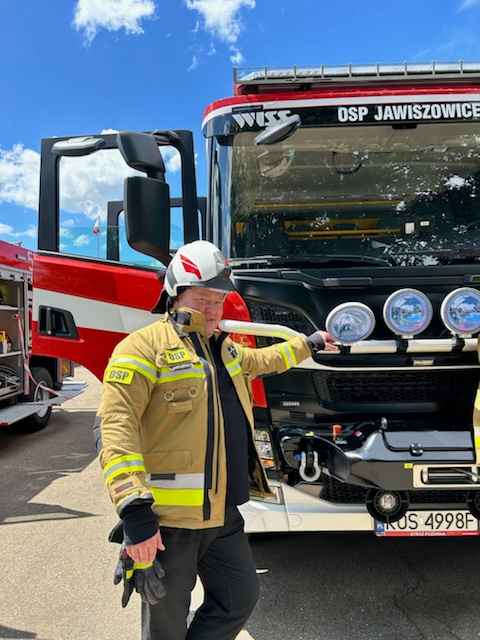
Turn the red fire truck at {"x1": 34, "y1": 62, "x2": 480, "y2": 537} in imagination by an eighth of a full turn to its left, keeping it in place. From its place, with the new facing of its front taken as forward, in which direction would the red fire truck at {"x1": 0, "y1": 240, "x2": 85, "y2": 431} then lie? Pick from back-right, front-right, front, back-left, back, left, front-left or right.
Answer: back

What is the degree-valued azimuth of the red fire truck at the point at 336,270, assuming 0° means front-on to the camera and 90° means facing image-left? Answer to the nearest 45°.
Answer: approximately 0°

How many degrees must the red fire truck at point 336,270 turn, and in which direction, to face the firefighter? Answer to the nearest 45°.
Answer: approximately 45° to its right
